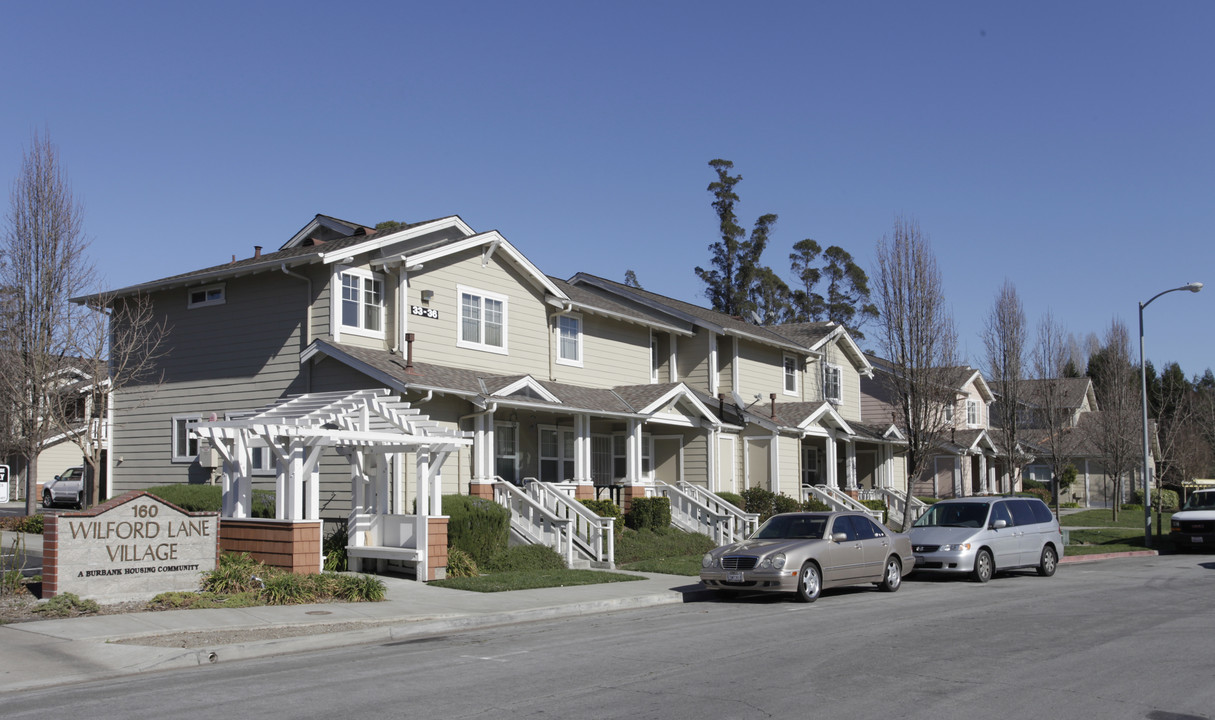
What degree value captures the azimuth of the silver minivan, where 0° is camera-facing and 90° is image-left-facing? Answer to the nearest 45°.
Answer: approximately 45°

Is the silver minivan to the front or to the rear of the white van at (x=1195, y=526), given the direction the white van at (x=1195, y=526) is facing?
to the front

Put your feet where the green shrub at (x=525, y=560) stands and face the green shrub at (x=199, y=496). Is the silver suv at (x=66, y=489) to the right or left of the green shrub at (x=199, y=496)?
right

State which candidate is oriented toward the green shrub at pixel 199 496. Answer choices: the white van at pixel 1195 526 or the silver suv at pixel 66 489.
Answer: the white van at pixel 1195 526

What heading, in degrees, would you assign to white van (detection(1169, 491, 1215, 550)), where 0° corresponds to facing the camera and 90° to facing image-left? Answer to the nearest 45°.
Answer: approximately 45°

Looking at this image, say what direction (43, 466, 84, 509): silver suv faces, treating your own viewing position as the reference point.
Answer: facing to the left of the viewer

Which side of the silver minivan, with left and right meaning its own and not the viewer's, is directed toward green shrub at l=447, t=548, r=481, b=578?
front

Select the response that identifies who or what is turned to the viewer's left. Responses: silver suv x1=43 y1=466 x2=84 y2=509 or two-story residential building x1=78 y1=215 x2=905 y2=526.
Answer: the silver suv

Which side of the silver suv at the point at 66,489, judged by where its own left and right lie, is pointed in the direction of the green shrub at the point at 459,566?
left

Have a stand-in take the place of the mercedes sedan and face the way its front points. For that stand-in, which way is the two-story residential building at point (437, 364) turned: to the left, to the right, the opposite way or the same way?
to the left

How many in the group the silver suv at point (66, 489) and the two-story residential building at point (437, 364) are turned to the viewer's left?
1
